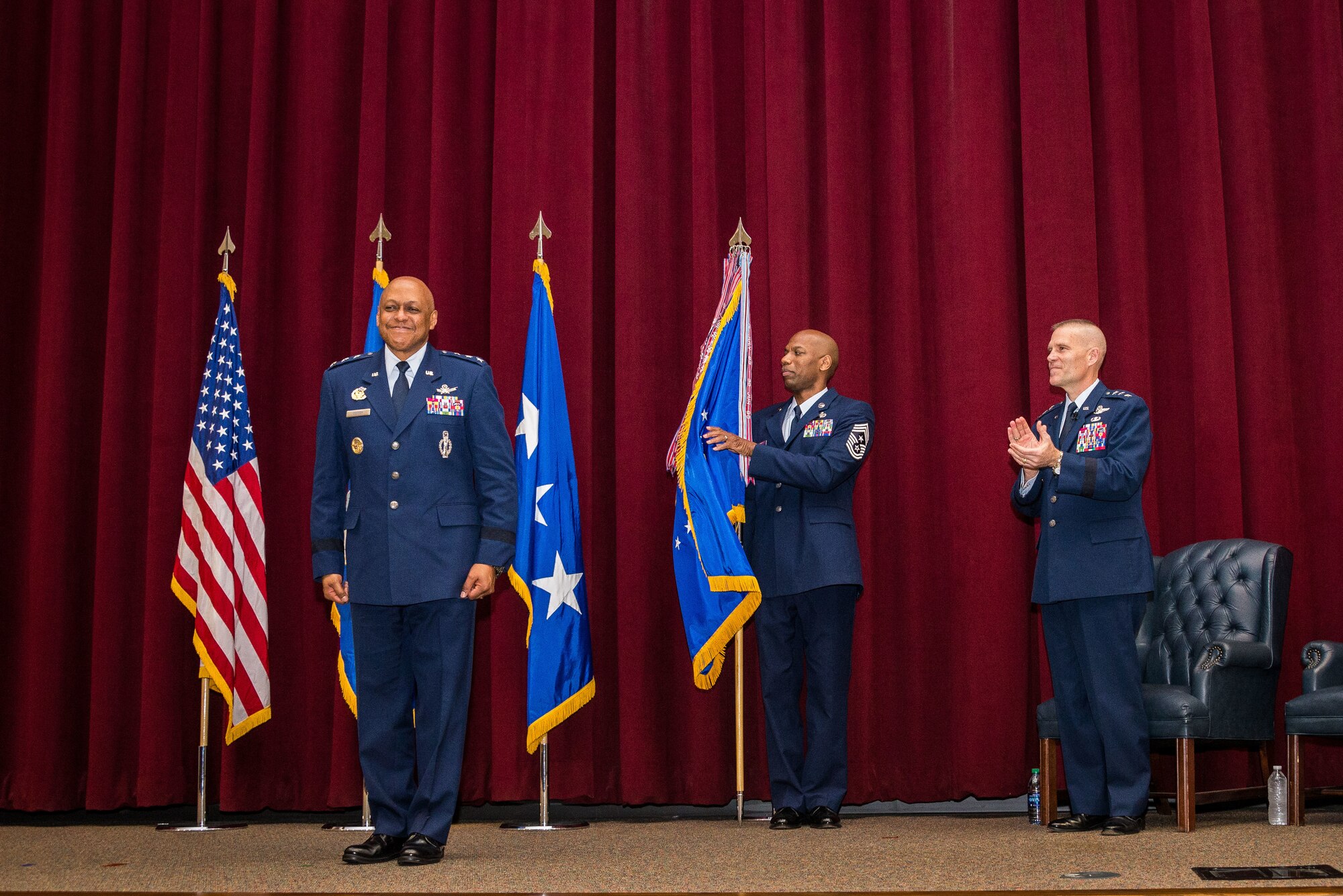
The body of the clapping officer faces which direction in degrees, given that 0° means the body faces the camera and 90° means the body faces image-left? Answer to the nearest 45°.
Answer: approximately 45°

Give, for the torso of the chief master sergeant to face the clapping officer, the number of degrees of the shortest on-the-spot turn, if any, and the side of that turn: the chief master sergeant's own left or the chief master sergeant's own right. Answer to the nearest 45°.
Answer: approximately 90° to the chief master sergeant's own left

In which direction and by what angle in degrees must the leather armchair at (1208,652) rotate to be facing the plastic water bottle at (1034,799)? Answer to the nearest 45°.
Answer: approximately 45° to its right

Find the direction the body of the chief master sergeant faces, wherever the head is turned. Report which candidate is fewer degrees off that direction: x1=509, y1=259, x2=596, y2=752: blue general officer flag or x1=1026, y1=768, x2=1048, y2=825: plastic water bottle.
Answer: the blue general officer flag

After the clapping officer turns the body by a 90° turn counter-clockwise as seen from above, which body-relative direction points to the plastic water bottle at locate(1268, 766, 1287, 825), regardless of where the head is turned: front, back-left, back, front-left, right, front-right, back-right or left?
left

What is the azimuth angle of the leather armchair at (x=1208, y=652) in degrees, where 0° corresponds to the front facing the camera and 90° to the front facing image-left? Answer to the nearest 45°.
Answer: approximately 45°

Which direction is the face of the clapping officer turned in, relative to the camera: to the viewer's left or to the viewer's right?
to the viewer's left
